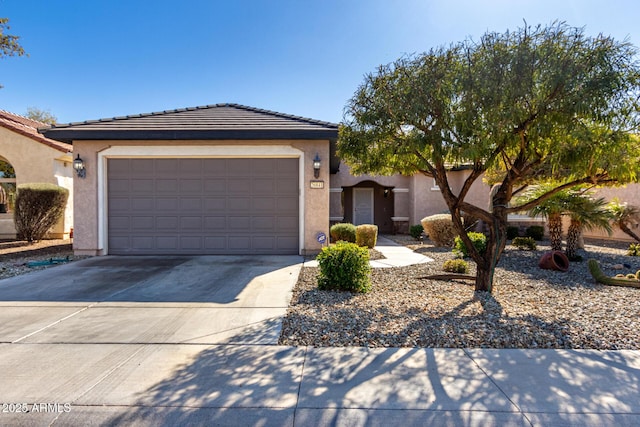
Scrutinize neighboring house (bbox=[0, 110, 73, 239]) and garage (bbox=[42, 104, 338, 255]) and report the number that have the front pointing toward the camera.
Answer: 2

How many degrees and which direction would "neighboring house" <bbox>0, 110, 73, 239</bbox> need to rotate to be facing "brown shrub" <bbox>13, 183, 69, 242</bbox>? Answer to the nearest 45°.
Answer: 0° — it already faces it

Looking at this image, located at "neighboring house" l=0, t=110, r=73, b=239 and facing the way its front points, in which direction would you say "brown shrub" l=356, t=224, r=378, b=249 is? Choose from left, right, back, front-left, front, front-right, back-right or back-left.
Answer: front-left

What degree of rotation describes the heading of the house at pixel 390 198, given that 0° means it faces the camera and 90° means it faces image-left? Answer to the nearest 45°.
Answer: approximately 0°

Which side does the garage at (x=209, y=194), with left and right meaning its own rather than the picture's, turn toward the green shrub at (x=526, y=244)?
left

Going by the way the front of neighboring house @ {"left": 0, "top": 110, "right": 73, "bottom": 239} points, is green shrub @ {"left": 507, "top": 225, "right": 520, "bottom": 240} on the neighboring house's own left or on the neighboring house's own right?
on the neighboring house's own left

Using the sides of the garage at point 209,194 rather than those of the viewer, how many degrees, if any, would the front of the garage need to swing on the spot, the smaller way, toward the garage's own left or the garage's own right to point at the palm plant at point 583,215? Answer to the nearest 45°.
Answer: approximately 45° to the garage's own left

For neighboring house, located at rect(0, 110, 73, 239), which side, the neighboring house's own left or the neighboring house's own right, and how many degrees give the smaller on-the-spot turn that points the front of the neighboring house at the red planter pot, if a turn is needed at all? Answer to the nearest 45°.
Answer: approximately 45° to the neighboring house's own left
